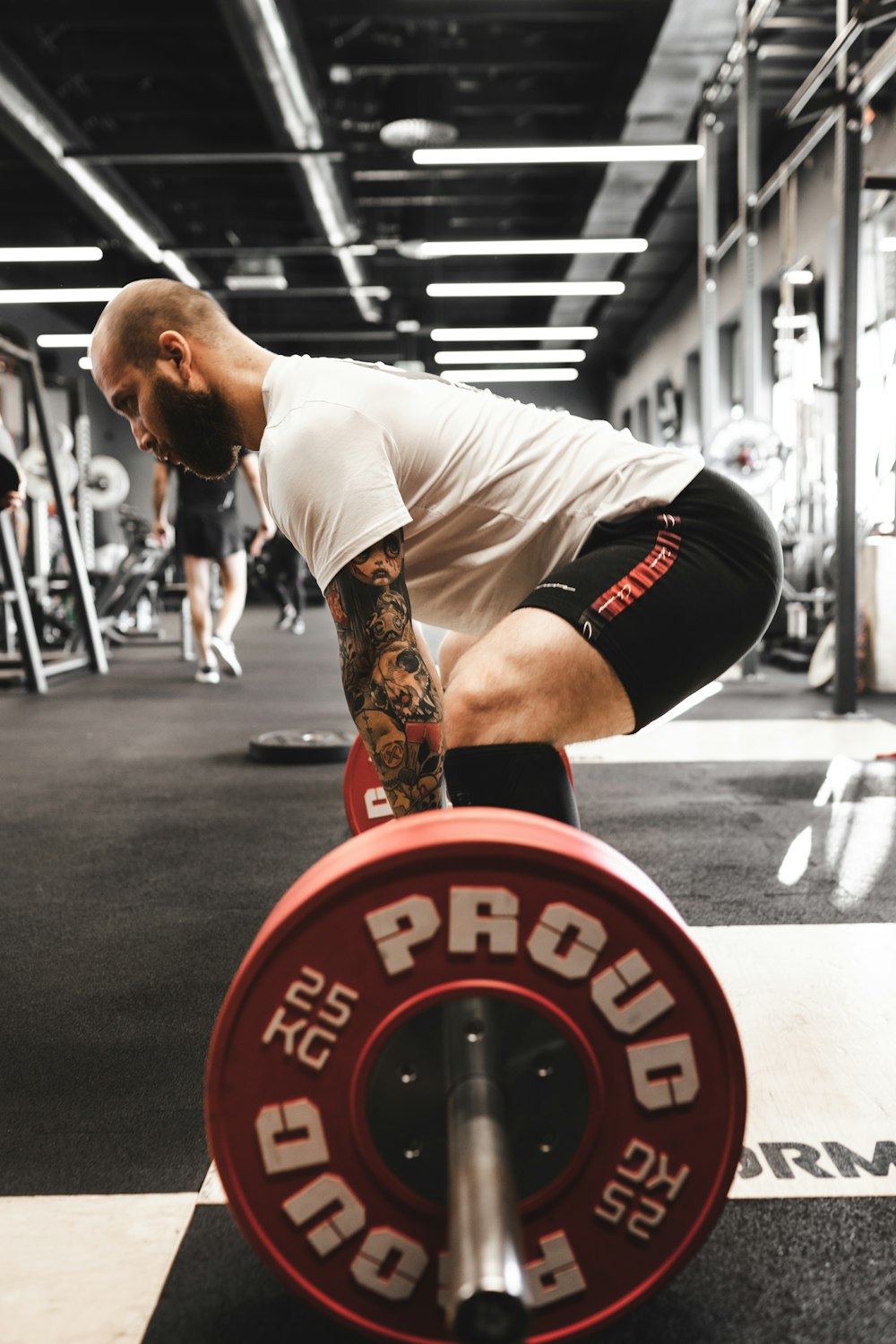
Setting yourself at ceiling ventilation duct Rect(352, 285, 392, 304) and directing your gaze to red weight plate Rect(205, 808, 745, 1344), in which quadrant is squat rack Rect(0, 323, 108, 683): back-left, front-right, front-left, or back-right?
front-right

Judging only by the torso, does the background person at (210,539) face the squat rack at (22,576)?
no

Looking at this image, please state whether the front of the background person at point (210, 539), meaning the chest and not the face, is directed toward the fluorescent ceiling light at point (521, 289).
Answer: no

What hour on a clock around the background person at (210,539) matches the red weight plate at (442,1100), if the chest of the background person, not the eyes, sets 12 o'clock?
The red weight plate is roughly at 6 o'clock from the background person.

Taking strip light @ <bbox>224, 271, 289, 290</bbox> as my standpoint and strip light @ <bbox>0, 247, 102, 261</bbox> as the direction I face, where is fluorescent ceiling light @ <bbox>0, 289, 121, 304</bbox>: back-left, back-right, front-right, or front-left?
front-right

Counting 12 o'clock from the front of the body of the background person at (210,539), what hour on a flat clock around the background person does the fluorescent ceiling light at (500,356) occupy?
The fluorescent ceiling light is roughly at 1 o'clock from the background person.

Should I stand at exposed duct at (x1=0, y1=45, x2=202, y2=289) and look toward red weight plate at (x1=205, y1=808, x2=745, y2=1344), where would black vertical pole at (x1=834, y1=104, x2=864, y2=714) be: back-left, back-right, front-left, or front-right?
front-left

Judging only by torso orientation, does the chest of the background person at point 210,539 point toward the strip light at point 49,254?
no
